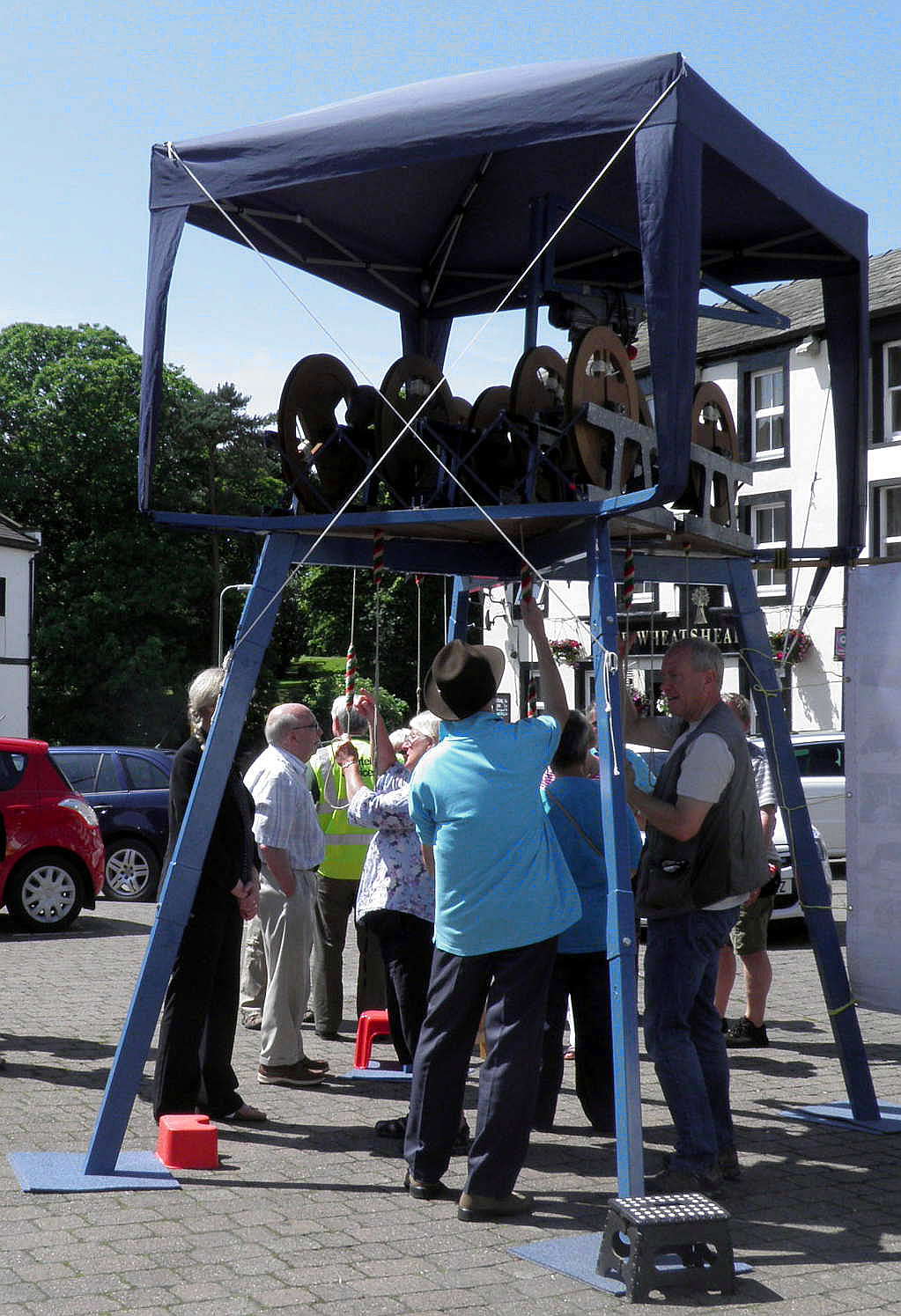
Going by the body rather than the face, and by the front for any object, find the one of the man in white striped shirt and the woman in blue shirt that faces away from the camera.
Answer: the woman in blue shirt

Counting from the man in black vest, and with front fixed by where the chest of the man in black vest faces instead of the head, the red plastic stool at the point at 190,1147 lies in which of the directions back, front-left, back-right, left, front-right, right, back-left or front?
front

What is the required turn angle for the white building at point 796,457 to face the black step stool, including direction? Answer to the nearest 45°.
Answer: approximately 45° to its left

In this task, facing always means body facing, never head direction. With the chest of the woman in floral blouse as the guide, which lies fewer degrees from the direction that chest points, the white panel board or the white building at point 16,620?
the white building

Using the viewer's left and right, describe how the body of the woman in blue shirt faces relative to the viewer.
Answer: facing away from the viewer

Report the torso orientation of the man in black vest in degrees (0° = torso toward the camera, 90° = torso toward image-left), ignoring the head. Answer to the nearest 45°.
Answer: approximately 90°

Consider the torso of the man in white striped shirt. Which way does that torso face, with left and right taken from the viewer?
facing to the right of the viewer

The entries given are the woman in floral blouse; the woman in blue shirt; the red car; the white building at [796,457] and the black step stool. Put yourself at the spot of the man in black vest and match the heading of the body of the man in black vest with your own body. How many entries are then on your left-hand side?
1

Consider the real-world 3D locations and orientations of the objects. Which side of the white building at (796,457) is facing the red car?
front

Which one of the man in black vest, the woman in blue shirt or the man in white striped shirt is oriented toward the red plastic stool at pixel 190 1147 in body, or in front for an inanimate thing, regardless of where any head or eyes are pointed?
the man in black vest

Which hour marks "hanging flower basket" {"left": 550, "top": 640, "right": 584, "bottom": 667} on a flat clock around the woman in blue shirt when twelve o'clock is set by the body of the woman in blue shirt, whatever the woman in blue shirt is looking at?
The hanging flower basket is roughly at 12 o'clock from the woman in blue shirt.

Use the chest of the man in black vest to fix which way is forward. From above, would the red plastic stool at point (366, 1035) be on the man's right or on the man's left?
on the man's right

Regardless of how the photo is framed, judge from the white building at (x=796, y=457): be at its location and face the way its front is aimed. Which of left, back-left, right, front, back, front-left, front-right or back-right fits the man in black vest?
front-left

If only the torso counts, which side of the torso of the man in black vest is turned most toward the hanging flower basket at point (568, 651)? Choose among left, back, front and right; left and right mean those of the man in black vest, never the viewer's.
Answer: right

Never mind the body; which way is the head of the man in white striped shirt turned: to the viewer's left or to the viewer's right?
to the viewer's right
